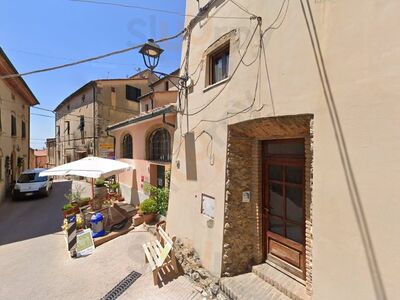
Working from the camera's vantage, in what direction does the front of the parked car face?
facing the viewer and to the left of the viewer

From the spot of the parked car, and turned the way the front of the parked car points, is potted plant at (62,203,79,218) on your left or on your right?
on your left

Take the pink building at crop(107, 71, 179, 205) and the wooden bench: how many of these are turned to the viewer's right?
0

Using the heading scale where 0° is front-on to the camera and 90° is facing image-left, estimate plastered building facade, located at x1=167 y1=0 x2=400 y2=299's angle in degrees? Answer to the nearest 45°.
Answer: approximately 45°

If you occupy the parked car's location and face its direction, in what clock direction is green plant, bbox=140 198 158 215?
The green plant is roughly at 10 o'clock from the parked car.

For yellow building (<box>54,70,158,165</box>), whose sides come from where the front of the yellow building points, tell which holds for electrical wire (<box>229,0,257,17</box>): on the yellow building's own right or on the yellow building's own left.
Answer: on the yellow building's own left

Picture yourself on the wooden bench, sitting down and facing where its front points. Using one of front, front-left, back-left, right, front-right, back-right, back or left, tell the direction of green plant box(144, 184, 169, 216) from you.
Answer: back-right

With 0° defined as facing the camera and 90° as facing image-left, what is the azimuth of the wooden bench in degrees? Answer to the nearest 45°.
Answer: approximately 45°

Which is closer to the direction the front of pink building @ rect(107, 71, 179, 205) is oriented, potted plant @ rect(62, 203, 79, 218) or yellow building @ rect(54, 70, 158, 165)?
the potted plant
